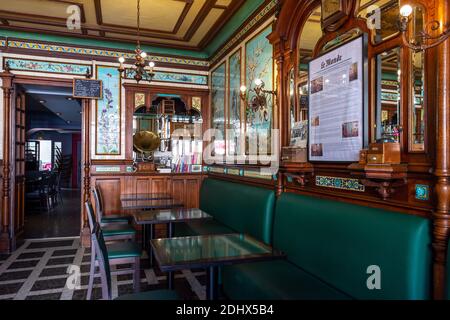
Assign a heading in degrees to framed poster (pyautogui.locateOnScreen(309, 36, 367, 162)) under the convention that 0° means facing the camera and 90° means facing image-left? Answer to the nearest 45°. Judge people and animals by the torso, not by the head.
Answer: approximately 45°

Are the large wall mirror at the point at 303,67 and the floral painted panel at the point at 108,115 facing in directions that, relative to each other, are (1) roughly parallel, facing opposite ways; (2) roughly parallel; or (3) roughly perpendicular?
roughly perpendicular

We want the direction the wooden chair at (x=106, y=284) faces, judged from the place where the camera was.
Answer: facing to the right of the viewer

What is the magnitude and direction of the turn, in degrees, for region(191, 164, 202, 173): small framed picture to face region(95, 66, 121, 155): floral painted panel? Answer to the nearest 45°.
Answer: approximately 90° to its right

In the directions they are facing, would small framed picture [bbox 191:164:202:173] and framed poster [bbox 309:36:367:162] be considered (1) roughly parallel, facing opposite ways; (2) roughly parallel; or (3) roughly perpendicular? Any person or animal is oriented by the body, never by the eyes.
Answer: roughly perpendicular

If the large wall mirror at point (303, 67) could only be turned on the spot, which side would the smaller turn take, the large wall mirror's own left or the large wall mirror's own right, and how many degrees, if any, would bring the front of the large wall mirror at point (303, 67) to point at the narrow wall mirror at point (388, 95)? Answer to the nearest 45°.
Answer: approximately 90° to the large wall mirror's own left

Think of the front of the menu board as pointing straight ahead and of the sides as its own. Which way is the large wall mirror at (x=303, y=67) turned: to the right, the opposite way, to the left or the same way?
to the right

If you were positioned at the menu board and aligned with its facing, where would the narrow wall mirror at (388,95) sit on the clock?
The narrow wall mirror is roughly at 11 o'clock from the menu board.
